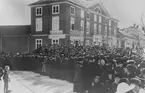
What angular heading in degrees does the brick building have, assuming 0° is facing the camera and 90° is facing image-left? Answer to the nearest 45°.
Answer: approximately 315°
